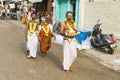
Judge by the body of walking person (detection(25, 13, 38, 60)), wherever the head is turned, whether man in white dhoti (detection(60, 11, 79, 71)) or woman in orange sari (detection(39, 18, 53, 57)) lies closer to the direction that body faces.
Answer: the man in white dhoti

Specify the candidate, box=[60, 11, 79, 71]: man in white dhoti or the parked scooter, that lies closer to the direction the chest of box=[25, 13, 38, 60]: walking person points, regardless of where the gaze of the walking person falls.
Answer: the man in white dhoti

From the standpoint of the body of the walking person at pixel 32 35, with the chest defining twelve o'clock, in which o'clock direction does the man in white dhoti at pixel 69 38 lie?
The man in white dhoti is roughly at 11 o'clock from the walking person.

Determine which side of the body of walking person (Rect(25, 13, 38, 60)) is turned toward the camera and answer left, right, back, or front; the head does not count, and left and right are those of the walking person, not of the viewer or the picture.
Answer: front

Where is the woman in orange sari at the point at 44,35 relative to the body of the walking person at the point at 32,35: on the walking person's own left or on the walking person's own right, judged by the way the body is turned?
on the walking person's own left

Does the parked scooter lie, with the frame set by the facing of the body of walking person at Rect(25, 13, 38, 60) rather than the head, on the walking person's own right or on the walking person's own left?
on the walking person's own left
